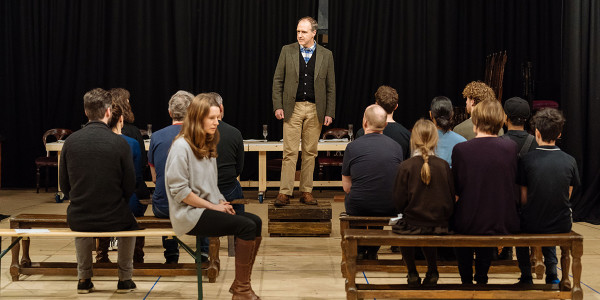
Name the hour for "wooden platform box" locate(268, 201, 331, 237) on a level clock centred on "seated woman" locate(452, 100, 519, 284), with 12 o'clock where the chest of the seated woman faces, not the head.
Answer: The wooden platform box is roughly at 11 o'clock from the seated woman.

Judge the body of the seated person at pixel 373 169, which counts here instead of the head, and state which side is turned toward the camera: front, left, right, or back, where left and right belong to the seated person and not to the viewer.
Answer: back

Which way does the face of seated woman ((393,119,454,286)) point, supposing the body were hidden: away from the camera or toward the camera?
away from the camera

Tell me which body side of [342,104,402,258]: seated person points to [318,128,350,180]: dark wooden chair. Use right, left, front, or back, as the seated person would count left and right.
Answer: front

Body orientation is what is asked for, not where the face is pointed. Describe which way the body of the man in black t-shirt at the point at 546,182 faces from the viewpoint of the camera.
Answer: away from the camera

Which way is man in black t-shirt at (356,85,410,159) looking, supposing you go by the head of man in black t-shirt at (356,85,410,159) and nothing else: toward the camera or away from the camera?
away from the camera

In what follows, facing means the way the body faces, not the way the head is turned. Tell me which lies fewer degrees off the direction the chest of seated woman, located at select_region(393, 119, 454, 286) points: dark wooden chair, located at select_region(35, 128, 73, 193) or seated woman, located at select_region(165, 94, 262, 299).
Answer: the dark wooden chair

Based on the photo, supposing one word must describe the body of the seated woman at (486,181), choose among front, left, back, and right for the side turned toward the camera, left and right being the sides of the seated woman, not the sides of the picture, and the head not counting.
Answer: back

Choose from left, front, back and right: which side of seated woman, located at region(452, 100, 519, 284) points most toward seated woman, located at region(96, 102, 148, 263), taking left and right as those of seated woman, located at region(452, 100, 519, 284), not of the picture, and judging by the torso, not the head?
left

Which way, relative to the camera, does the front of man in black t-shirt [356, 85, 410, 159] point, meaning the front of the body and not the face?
away from the camera

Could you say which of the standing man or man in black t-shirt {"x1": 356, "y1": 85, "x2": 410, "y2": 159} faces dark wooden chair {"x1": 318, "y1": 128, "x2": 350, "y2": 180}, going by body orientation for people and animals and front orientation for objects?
the man in black t-shirt

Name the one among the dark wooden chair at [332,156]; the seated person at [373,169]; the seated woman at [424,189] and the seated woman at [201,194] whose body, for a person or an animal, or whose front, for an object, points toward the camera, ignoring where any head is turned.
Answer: the dark wooden chair

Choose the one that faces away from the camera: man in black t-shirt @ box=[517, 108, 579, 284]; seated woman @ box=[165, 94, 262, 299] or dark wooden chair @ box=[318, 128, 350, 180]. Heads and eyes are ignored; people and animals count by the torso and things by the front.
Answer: the man in black t-shirt

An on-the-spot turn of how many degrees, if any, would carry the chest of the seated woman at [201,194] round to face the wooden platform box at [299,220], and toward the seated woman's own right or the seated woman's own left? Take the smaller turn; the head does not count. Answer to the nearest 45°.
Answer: approximately 90° to the seated woman's own left

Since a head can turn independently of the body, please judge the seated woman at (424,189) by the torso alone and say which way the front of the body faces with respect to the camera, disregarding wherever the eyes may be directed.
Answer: away from the camera
